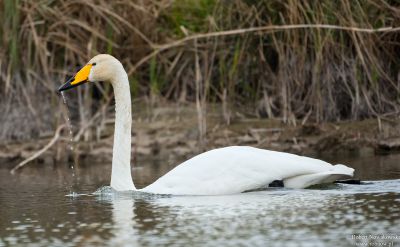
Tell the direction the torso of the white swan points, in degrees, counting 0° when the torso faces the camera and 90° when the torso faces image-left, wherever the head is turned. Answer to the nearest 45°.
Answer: approximately 90°

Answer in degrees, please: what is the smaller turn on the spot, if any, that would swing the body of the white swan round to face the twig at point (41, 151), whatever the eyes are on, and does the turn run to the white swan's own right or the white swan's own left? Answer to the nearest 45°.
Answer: approximately 45° to the white swan's own right
